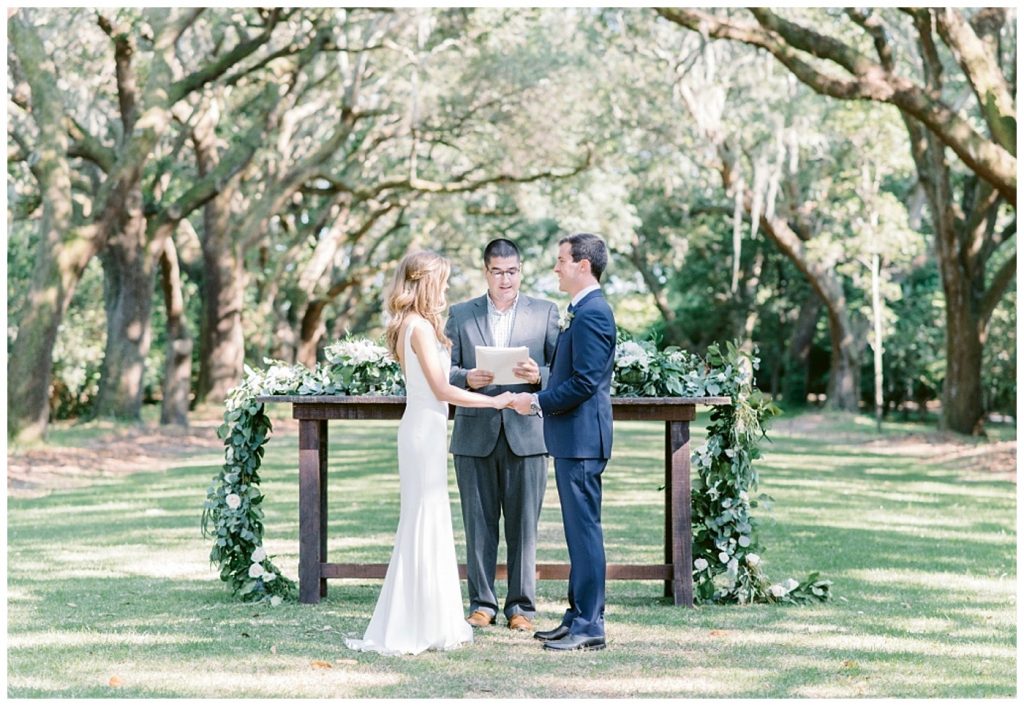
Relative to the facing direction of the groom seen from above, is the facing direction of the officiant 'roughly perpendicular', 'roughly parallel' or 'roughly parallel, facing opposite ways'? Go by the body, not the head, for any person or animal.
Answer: roughly perpendicular

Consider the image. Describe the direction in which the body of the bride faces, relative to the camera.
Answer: to the viewer's right

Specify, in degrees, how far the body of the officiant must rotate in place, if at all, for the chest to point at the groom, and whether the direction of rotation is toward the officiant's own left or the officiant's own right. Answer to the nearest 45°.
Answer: approximately 45° to the officiant's own left

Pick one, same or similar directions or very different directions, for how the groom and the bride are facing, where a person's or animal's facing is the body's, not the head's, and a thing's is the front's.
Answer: very different directions

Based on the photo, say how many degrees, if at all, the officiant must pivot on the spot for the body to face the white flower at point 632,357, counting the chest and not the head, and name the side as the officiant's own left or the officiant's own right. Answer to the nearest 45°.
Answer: approximately 135° to the officiant's own left

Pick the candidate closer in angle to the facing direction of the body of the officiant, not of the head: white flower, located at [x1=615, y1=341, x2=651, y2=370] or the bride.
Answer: the bride

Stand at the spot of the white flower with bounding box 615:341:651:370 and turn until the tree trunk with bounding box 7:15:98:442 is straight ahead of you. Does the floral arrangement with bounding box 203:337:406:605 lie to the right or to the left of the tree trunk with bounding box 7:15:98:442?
left

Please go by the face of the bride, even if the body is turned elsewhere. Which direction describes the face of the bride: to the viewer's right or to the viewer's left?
to the viewer's right

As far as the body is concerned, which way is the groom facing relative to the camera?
to the viewer's left

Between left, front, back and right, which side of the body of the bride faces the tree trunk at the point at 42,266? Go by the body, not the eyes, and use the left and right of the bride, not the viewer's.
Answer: left
